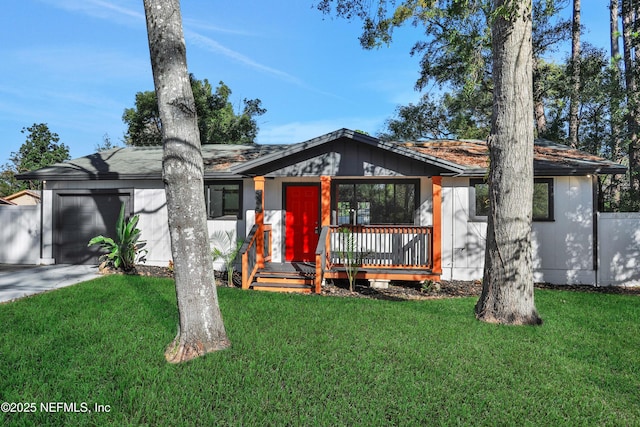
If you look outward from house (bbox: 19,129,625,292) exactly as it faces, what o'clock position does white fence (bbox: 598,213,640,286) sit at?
The white fence is roughly at 9 o'clock from the house.

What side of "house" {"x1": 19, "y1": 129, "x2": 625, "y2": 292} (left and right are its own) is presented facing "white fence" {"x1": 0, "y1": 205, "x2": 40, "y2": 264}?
right

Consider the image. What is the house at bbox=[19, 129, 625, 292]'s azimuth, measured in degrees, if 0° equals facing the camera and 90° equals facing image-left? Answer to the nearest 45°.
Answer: approximately 0°
